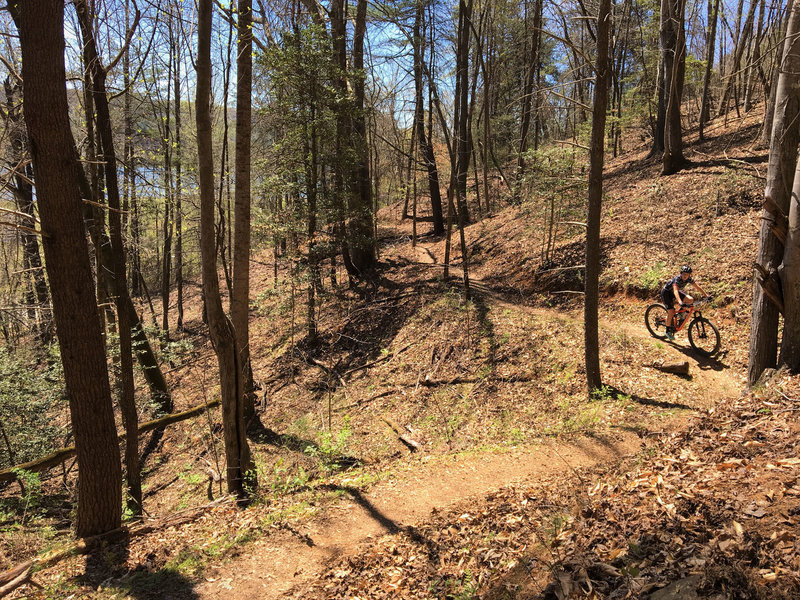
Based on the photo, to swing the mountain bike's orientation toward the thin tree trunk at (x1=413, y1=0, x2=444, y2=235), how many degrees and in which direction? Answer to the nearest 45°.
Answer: approximately 180°

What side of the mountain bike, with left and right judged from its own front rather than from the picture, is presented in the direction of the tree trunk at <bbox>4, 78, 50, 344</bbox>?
right

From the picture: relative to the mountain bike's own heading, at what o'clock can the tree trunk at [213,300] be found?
The tree trunk is roughly at 3 o'clock from the mountain bike.

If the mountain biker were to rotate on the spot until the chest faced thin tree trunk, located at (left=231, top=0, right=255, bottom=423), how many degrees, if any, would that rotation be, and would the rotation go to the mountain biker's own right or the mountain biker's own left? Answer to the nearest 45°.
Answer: approximately 90° to the mountain biker's own right

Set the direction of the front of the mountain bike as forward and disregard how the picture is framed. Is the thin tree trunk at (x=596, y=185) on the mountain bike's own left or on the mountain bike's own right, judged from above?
on the mountain bike's own right

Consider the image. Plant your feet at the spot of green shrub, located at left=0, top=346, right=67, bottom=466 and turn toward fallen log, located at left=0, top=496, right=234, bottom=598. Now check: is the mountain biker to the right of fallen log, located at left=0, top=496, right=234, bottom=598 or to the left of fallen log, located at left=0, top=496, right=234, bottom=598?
left

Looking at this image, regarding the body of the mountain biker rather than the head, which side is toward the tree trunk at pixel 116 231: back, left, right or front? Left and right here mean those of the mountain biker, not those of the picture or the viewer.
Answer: right

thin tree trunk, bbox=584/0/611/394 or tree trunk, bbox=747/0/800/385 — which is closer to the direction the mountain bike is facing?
the tree trunk

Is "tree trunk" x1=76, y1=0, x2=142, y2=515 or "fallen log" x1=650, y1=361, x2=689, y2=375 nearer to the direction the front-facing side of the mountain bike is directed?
the fallen log

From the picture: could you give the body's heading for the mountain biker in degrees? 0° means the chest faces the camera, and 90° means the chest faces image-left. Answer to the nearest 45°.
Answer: approximately 315°
